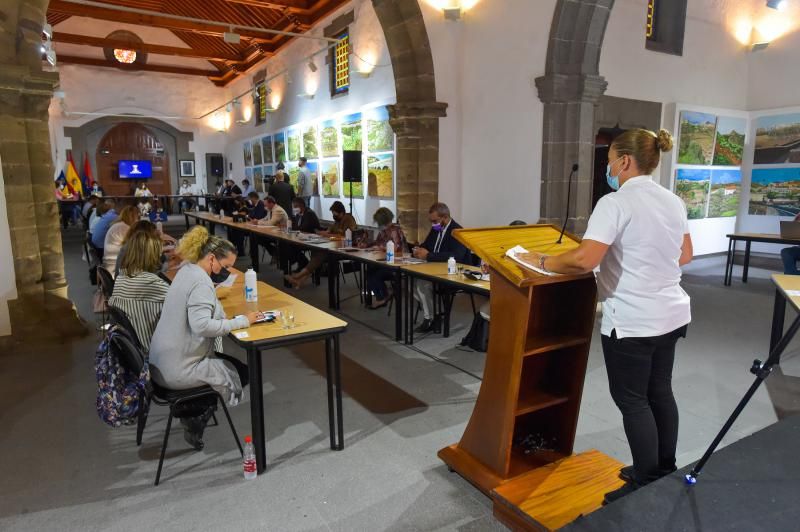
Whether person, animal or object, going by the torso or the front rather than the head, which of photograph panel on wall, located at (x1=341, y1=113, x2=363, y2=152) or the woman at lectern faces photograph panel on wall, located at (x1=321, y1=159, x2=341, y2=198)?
the woman at lectern

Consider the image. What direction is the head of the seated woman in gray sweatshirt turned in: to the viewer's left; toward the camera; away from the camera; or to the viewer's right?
to the viewer's right

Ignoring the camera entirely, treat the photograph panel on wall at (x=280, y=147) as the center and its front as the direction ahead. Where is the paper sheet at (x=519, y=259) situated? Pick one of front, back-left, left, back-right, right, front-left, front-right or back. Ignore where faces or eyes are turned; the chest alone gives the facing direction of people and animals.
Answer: front-left

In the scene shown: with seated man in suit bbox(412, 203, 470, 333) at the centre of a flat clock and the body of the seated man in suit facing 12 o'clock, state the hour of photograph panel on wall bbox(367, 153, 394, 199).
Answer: The photograph panel on wall is roughly at 4 o'clock from the seated man in suit.

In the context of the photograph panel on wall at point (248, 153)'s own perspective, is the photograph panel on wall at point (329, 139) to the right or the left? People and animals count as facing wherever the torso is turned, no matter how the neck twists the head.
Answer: on its left

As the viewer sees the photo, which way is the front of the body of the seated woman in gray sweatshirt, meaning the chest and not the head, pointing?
to the viewer's right

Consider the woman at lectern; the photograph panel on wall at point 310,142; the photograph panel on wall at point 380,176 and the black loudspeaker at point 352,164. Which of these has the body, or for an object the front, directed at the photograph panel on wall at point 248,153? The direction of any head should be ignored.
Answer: the woman at lectern

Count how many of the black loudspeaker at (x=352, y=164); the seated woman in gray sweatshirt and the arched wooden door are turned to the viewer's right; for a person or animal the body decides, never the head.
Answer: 1

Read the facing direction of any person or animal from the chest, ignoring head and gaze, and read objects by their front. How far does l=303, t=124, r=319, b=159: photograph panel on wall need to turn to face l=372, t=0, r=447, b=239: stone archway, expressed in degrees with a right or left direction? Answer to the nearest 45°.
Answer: approximately 45° to its left

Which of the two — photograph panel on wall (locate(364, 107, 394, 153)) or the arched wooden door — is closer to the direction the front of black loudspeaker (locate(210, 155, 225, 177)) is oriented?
the photograph panel on wall

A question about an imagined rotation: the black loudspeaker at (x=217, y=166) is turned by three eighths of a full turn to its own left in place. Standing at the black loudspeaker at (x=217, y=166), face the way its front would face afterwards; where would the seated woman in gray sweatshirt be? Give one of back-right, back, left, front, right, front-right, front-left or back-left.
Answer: back-right

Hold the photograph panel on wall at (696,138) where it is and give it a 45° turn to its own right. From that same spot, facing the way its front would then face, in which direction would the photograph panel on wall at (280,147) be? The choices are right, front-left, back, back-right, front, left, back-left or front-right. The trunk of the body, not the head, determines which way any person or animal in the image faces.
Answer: right

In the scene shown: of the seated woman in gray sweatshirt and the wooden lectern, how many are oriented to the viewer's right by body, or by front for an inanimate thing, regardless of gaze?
1
